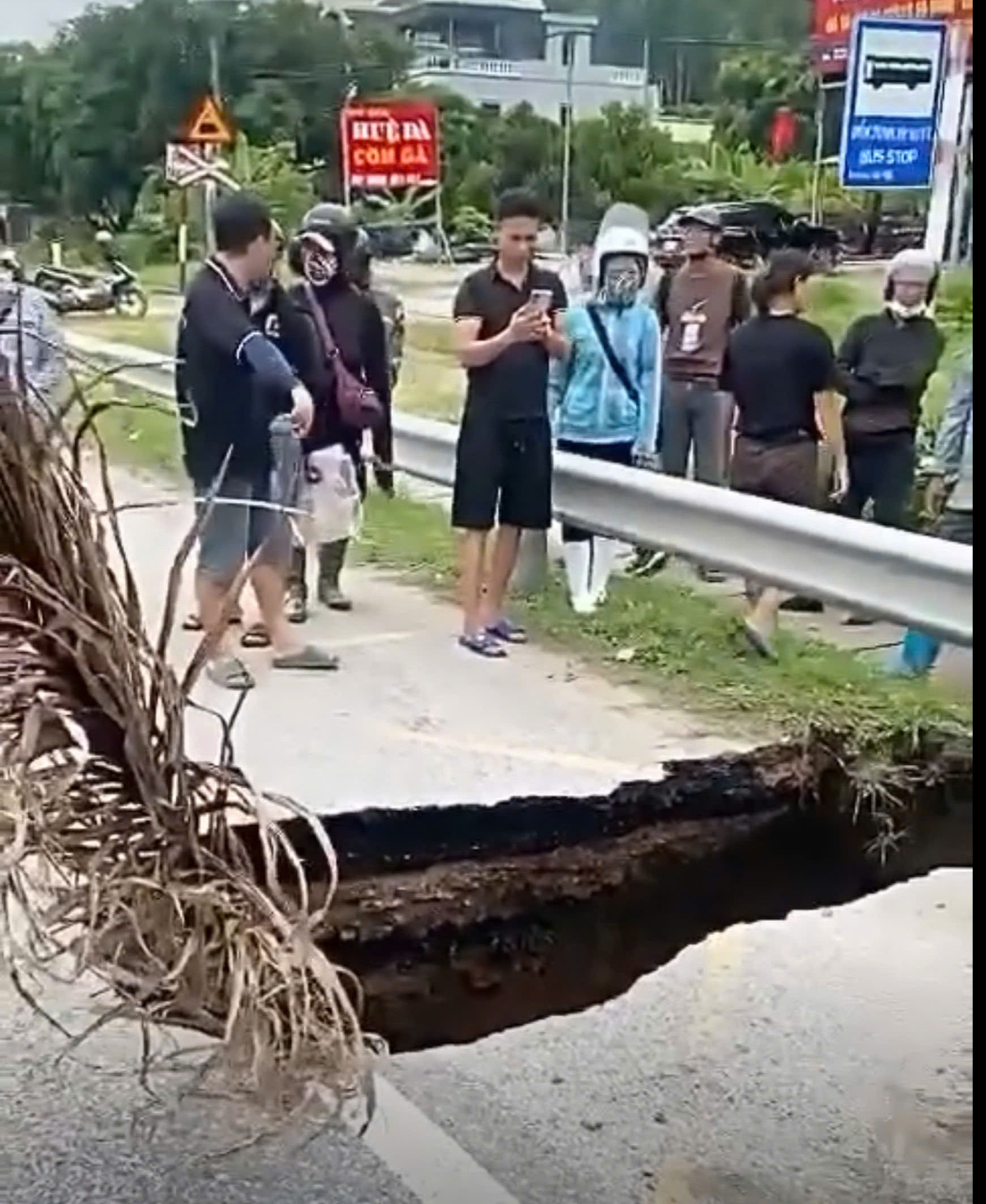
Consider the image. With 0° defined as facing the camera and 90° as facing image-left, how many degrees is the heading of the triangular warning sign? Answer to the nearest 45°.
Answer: approximately 0°

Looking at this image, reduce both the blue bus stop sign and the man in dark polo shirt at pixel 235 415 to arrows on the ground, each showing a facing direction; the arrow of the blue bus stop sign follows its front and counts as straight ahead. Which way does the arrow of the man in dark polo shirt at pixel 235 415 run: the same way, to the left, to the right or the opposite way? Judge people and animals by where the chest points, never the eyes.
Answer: to the left

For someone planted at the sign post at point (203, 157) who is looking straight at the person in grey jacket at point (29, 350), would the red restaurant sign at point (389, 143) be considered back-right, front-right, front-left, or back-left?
back-left

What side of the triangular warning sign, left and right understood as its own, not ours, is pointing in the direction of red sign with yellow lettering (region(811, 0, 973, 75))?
left

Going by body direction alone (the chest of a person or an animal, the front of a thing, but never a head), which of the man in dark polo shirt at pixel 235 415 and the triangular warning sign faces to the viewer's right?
the man in dark polo shirt

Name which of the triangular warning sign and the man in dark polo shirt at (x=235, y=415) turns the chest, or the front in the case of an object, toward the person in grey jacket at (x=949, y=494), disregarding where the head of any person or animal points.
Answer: the man in dark polo shirt

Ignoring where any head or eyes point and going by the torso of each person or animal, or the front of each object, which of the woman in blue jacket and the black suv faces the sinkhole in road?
the woman in blue jacket
